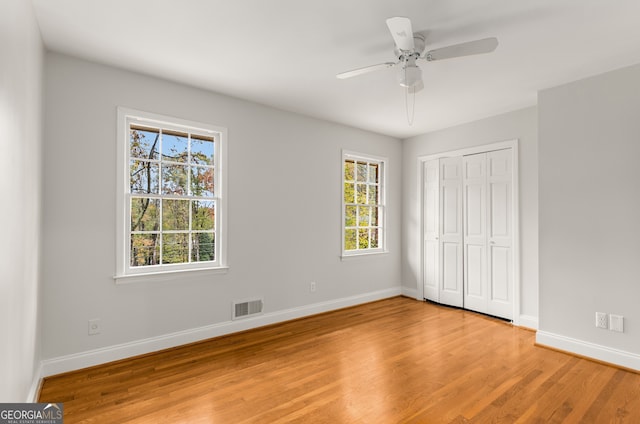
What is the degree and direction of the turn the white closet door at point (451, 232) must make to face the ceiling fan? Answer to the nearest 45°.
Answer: approximately 45° to its left

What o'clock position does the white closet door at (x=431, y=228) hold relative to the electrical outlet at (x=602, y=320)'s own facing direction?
The white closet door is roughly at 4 o'clock from the electrical outlet.

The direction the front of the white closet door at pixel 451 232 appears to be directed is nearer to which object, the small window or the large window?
the large window

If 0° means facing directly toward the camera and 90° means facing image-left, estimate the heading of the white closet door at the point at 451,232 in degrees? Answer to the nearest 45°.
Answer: approximately 45°

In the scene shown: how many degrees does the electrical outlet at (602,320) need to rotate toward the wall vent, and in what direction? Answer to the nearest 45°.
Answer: approximately 45° to its right

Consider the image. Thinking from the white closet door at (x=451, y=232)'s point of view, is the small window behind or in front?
in front

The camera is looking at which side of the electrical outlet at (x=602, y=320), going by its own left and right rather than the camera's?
front

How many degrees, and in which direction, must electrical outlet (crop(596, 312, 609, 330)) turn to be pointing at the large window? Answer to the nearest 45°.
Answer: approximately 45° to its right

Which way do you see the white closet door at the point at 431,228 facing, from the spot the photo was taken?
facing the viewer and to the left of the viewer

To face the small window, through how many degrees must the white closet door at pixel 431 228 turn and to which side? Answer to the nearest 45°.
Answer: approximately 45° to its right

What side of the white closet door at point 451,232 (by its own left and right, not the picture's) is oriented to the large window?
front

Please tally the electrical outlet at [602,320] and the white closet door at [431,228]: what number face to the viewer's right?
0

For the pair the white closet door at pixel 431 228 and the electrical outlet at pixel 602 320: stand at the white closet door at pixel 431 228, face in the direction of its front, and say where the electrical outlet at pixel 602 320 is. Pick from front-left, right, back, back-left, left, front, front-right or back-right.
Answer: left
